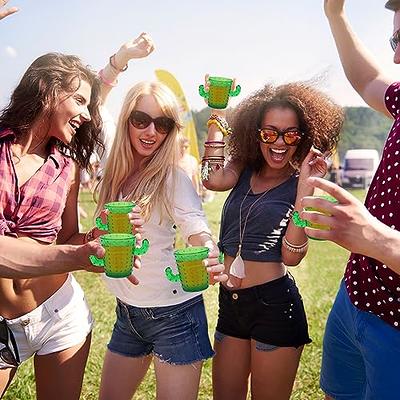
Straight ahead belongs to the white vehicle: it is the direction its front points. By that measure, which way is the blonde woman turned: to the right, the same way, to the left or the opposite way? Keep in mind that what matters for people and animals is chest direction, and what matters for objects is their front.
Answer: the same way

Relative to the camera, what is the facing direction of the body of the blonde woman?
toward the camera

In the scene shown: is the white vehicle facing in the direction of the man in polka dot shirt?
yes

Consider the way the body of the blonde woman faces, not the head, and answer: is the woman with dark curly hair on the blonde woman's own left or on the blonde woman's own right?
on the blonde woman's own left

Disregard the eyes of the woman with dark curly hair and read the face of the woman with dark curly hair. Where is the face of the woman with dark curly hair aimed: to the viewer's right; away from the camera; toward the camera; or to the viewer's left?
toward the camera

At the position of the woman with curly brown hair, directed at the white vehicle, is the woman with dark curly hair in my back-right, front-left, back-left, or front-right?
front-right

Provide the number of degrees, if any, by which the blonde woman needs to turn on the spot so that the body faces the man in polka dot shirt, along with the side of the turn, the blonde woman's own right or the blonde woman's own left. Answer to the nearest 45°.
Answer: approximately 45° to the blonde woman's own left

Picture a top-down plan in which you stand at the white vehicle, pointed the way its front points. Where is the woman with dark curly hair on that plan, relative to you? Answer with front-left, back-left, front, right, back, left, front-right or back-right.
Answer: front
